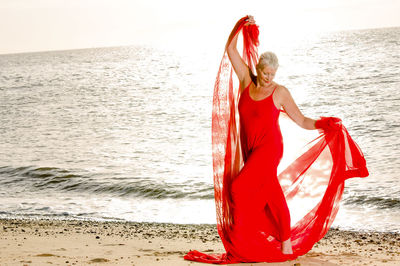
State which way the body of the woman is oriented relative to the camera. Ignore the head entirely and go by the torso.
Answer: toward the camera

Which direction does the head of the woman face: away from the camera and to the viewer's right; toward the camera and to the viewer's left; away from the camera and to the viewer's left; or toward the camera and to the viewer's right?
toward the camera and to the viewer's right
